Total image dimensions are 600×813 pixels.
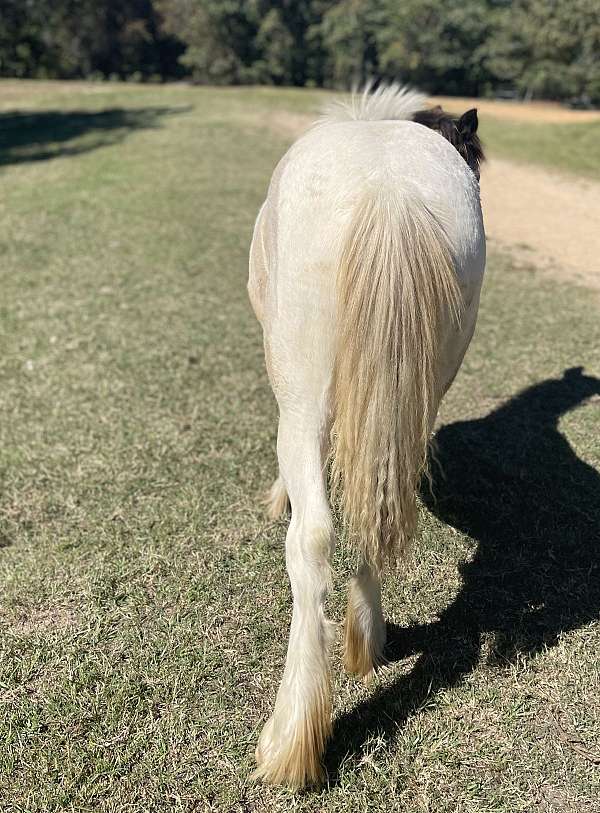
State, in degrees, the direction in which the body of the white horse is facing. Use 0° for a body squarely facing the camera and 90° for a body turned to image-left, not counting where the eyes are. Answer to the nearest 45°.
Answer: approximately 180°
